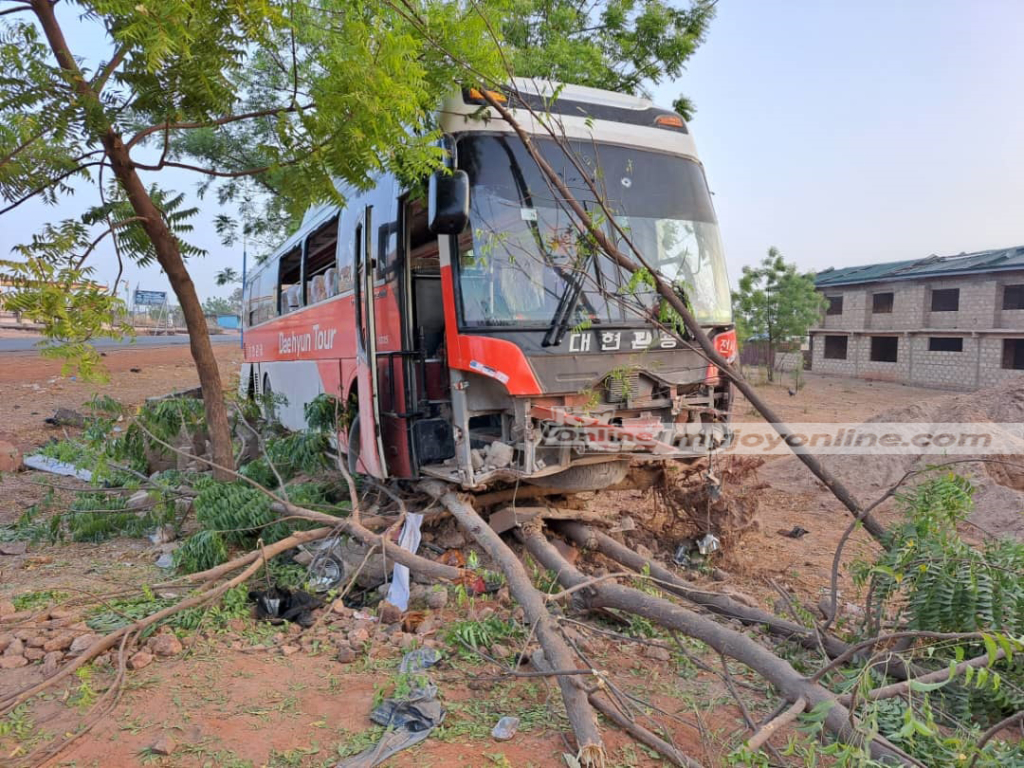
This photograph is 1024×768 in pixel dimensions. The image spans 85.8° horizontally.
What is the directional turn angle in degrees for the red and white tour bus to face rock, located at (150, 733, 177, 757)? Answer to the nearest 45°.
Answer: approximately 90° to its right

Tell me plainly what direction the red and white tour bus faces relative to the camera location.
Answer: facing the viewer and to the right of the viewer

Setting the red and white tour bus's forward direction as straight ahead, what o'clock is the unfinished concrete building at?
The unfinished concrete building is roughly at 9 o'clock from the red and white tour bus.

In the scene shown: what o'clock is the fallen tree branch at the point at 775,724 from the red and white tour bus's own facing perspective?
The fallen tree branch is roughly at 1 o'clock from the red and white tour bus.
